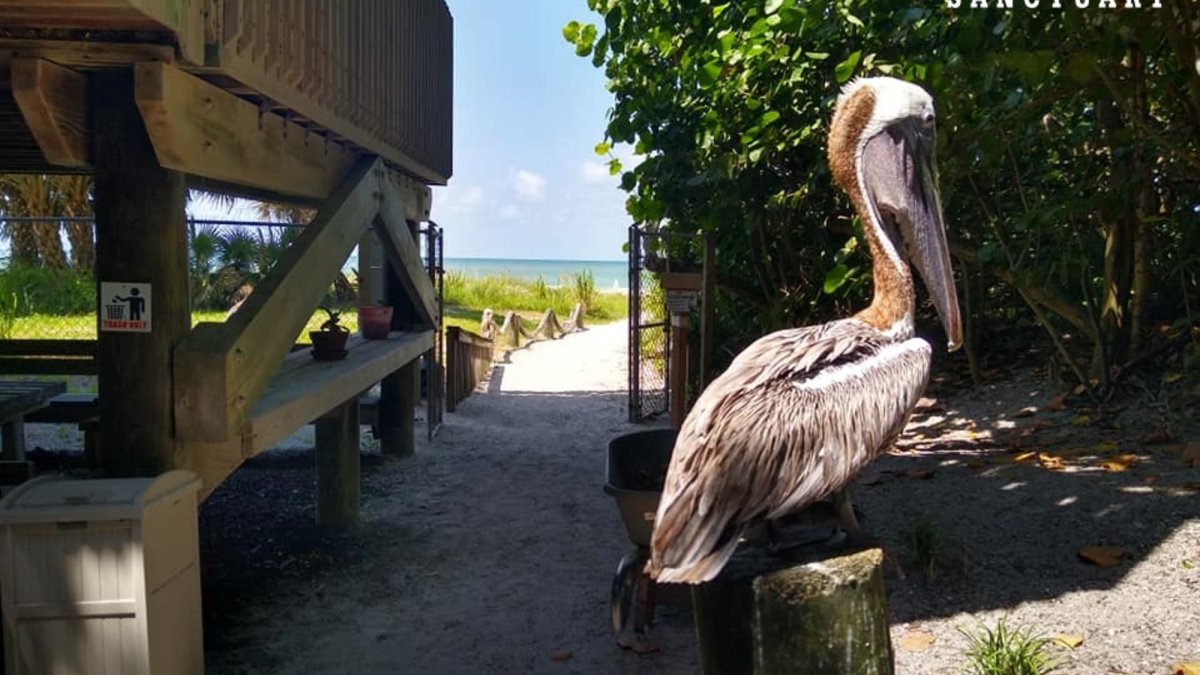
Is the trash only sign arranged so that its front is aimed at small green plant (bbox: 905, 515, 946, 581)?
no

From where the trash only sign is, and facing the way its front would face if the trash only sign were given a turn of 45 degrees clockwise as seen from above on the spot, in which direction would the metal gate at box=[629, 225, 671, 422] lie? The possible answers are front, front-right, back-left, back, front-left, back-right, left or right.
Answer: back

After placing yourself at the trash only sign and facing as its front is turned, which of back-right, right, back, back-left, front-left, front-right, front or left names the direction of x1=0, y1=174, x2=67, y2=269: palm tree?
back

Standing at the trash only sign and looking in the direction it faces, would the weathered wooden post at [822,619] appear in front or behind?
in front

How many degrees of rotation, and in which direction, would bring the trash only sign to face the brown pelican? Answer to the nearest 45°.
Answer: approximately 45° to its left

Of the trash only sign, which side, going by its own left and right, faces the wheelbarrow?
left

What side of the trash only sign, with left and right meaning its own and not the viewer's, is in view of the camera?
front

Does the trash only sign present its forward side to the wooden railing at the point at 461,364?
no

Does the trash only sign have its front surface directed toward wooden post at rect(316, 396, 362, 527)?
no

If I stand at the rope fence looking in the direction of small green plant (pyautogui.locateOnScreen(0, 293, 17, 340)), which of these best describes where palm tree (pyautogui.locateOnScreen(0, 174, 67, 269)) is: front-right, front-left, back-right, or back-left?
front-right

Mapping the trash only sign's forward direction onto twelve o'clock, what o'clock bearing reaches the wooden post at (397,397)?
The wooden post is roughly at 7 o'clock from the trash only sign.

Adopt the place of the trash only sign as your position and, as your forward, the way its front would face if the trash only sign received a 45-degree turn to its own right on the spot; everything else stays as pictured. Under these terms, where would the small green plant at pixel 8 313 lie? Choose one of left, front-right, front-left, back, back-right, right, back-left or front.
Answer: back-right

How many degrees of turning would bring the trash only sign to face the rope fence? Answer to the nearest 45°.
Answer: approximately 135° to its left
